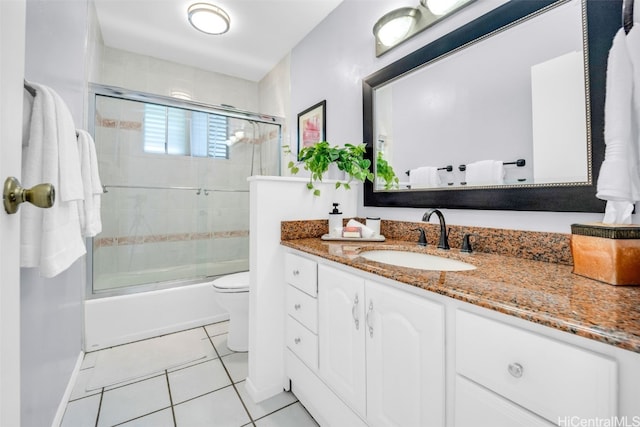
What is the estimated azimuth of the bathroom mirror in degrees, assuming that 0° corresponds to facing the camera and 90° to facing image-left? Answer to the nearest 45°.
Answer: approximately 45°

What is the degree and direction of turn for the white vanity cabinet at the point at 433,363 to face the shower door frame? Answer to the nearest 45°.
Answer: approximately 45° to its right

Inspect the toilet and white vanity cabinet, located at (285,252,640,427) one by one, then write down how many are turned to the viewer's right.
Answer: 0

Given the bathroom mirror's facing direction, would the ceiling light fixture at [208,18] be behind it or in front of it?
in front

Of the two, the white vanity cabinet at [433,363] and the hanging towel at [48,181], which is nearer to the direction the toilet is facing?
the hanging towel

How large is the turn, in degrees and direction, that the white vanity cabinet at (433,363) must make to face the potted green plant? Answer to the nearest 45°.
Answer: approximately 90° to its right

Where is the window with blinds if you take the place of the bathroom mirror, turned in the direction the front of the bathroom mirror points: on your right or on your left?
on your right
